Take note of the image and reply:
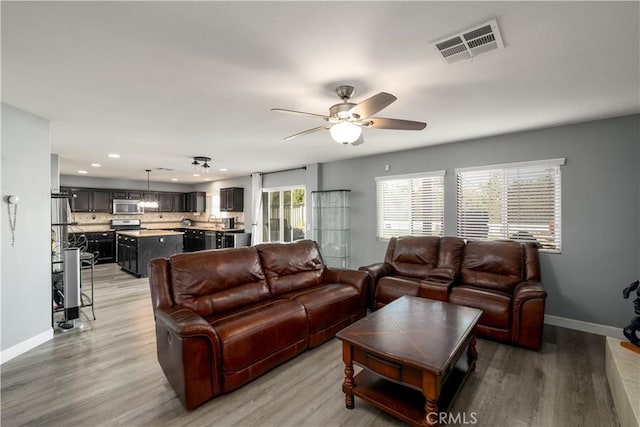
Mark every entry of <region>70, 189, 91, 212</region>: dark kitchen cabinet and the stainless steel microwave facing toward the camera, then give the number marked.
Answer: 2

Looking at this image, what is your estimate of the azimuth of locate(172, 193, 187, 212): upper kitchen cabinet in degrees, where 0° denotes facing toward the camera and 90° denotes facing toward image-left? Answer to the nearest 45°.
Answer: approximately 0°

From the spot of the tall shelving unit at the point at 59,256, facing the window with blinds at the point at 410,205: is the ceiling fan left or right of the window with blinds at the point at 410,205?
right

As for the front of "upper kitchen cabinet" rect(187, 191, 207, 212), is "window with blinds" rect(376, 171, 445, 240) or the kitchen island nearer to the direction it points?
the kitchen island

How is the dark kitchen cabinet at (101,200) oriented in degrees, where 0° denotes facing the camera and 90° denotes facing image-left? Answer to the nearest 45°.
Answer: approximately 0°

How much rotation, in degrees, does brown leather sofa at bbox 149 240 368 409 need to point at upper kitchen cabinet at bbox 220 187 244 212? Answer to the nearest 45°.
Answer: approximately 135° to its left

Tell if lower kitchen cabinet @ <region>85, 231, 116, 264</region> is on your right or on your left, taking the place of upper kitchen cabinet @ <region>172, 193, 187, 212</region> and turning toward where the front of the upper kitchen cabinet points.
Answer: on your right

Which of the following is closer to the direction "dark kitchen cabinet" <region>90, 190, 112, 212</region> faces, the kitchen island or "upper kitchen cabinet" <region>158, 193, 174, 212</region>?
the kitchen island

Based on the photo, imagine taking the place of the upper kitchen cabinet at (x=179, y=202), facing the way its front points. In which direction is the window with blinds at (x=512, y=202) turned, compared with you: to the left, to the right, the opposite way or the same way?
to the right

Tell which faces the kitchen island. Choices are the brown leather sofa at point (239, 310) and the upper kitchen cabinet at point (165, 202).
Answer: the upper kitchen cabinet

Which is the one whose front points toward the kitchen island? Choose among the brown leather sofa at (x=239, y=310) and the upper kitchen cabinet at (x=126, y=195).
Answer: the upper kitchen cabinet

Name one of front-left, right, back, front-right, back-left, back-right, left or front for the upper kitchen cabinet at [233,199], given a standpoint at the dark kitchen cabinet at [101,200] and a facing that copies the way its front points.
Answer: front-left

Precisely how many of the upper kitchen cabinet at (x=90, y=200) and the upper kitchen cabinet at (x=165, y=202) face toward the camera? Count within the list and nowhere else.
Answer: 2
